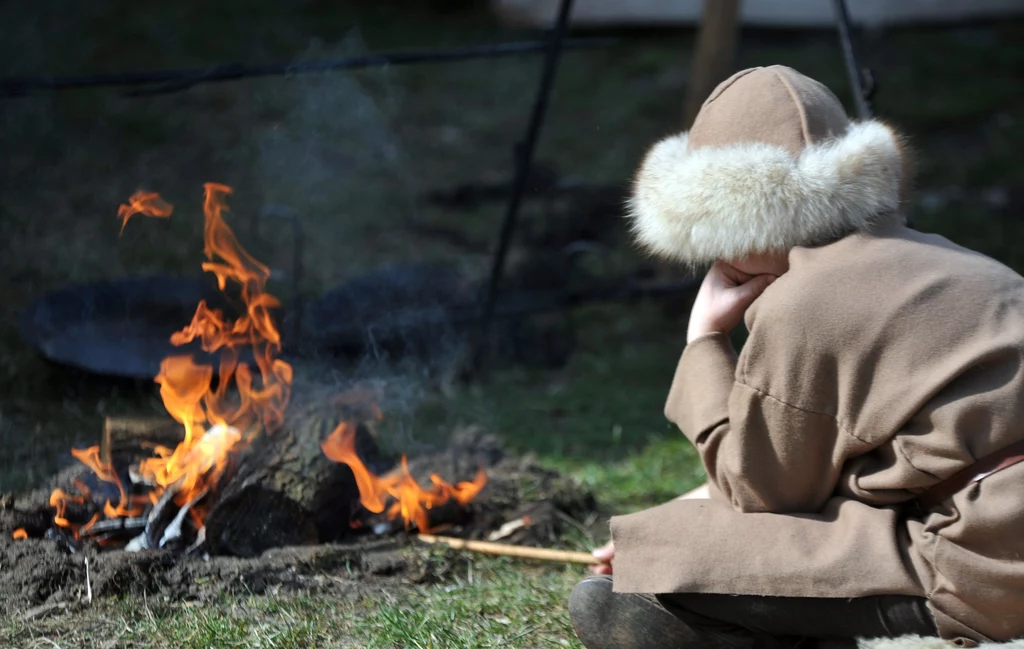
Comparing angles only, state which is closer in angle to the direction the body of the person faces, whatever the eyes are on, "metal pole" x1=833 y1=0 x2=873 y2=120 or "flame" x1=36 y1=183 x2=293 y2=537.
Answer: the flame

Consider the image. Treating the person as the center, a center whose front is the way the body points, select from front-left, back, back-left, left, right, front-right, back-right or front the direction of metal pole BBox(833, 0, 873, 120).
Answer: right

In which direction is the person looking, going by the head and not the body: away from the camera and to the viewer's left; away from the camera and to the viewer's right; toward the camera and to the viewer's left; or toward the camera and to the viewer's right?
away from the camera and to the viewer's left

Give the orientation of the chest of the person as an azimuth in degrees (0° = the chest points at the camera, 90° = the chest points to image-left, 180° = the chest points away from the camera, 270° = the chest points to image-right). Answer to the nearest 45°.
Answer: approximately 90°

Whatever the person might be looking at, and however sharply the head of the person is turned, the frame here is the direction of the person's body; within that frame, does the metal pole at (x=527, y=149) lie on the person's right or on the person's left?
on the person's right

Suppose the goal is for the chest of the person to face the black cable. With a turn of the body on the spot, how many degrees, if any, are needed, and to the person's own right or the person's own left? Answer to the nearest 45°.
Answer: approximately 45° to the person's own right
